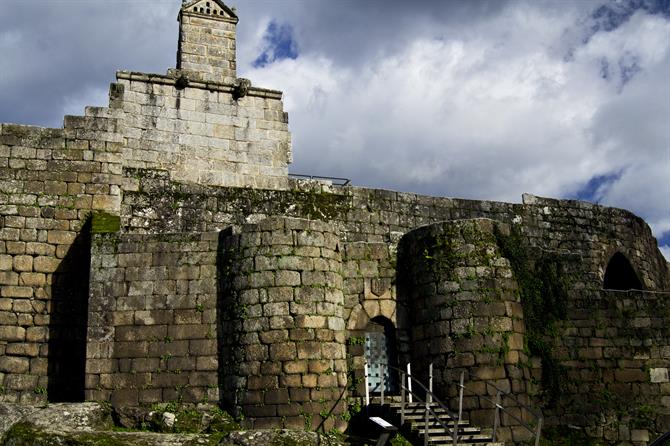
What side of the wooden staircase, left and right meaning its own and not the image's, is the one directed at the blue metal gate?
back

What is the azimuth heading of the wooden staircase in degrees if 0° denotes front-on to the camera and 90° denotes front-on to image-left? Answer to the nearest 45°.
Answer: approximately 315°
